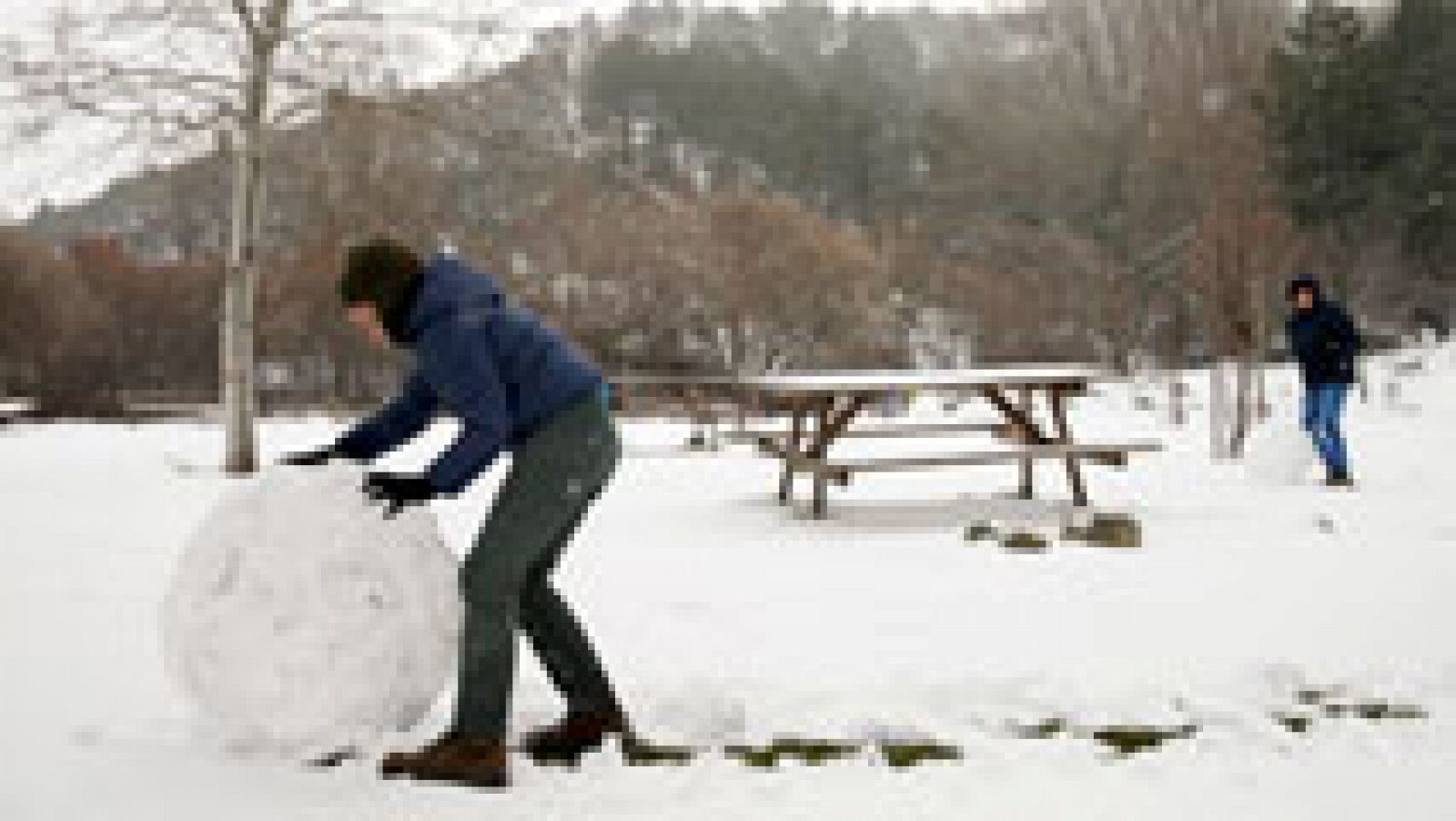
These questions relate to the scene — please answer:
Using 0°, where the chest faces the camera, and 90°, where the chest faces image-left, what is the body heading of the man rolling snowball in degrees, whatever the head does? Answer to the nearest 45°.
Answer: approximately 90°

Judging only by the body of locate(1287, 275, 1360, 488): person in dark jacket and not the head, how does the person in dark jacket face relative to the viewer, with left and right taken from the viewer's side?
facing the viewer and to the left of the viewer

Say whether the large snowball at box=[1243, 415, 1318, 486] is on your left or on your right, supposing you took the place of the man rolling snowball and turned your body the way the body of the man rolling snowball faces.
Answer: on your right

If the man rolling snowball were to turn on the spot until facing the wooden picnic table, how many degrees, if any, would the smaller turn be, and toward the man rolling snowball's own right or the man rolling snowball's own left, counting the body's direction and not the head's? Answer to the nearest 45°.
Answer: approximately 135° to the man rolling snowball's own right

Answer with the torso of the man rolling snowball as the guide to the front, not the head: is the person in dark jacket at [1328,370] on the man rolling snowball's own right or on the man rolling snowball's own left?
on the man rolling snowball's own right

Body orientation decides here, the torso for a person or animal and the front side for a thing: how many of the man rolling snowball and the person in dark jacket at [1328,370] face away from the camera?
0

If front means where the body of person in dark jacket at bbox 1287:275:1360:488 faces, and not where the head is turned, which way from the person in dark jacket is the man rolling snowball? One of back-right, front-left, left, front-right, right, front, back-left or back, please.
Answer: front-left
